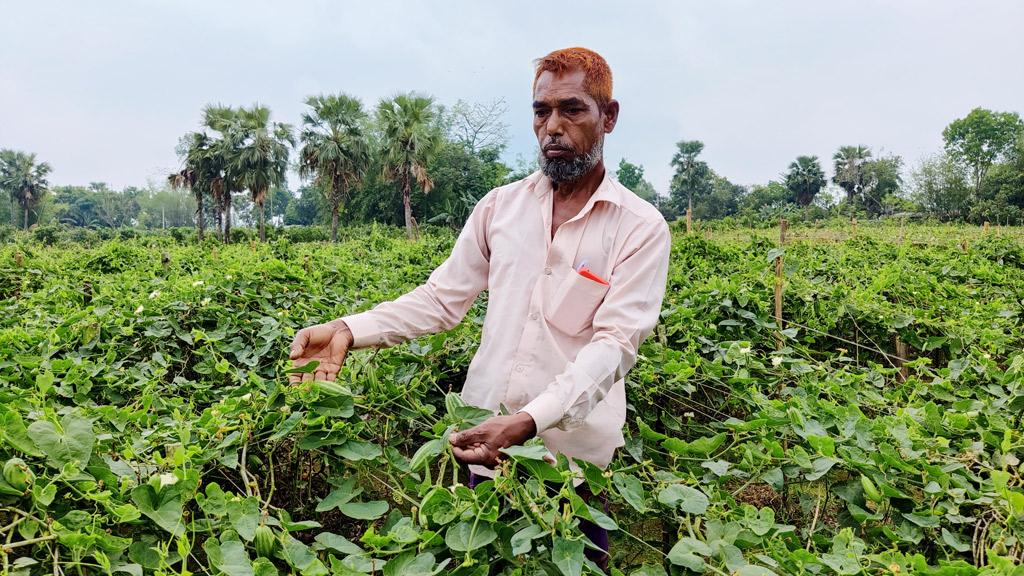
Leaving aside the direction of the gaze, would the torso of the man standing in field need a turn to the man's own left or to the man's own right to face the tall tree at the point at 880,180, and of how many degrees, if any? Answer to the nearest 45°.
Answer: approximately 180°

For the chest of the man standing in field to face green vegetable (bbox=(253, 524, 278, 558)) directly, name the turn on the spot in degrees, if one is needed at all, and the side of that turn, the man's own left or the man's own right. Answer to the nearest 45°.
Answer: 0° — they already face it

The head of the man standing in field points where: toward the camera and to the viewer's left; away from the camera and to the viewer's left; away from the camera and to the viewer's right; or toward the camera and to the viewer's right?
toward the camera and to the viewer's left

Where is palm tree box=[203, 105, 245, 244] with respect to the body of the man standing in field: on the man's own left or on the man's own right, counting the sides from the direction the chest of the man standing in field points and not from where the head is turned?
on the man's own right

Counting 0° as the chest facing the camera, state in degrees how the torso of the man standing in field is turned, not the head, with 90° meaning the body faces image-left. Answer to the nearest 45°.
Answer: approximately 45°

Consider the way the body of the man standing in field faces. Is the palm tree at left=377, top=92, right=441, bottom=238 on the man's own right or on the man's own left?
on the man's own right

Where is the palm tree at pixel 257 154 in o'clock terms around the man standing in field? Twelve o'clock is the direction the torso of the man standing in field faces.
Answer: The palm tree is roughly at 4 o'clock from the man standing in field.

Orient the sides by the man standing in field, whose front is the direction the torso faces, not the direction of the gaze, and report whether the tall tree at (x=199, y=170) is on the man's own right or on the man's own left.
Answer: on the man's own right
